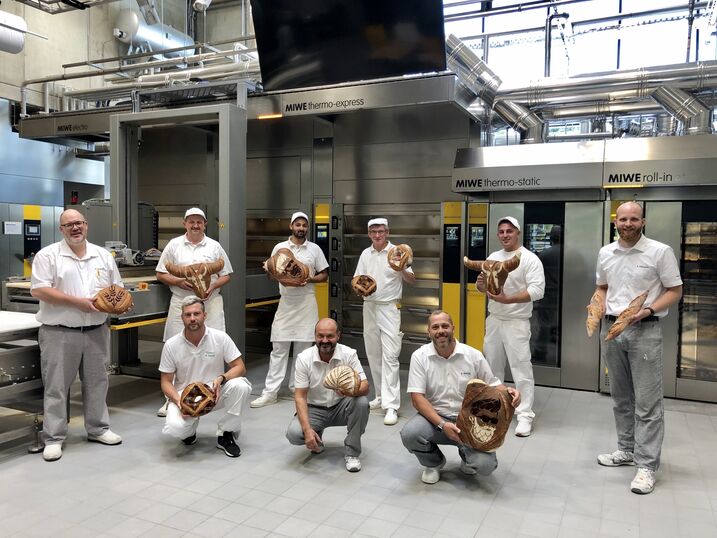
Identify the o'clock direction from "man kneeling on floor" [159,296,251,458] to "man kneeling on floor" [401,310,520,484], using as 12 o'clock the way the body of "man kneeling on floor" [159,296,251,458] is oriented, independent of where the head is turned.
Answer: "man kneeling on floor" [401,310,520,484] is roughly at 10 o'clock from "man kneeling on floor" [159,296,251,458].

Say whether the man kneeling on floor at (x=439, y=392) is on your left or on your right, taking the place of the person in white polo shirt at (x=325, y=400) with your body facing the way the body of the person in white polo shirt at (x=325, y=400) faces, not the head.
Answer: on your left

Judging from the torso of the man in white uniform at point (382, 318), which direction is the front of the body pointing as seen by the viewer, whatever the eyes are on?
toward the camera

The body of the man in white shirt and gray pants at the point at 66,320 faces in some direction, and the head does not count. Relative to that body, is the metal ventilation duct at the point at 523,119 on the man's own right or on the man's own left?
on the man's own left

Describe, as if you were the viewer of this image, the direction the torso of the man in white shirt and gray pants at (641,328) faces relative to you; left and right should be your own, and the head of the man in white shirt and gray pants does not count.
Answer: facing the viewer and to the left of the viewer

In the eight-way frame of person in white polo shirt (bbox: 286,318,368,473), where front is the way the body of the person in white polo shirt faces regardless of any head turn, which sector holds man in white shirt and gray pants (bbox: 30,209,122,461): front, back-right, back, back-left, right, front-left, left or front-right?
right

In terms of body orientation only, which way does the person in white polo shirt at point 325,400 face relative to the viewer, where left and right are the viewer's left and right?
facing the viewer

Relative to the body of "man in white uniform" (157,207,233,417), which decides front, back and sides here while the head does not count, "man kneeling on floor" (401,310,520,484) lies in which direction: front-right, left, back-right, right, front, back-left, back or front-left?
front-left

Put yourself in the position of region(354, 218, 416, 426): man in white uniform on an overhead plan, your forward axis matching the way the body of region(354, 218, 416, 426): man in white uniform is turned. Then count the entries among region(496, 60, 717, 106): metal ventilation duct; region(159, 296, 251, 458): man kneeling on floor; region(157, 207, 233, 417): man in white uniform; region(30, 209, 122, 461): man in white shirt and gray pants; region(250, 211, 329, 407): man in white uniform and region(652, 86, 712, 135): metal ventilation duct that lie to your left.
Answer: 2

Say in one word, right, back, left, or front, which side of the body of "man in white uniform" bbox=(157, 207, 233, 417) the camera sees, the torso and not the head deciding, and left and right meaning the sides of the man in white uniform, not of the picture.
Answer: front

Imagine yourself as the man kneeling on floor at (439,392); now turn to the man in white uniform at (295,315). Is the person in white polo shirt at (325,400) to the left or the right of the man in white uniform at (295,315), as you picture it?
left

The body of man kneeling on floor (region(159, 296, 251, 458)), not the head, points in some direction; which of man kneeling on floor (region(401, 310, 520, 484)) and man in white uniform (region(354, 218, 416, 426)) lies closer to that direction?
the man kneeling on floor

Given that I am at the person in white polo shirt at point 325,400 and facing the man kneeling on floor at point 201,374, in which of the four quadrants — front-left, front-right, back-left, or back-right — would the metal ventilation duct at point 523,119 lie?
back-right

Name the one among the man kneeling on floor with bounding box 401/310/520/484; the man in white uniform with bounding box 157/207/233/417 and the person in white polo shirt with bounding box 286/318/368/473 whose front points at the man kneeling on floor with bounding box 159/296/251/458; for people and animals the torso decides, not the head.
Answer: the man in white uniform
